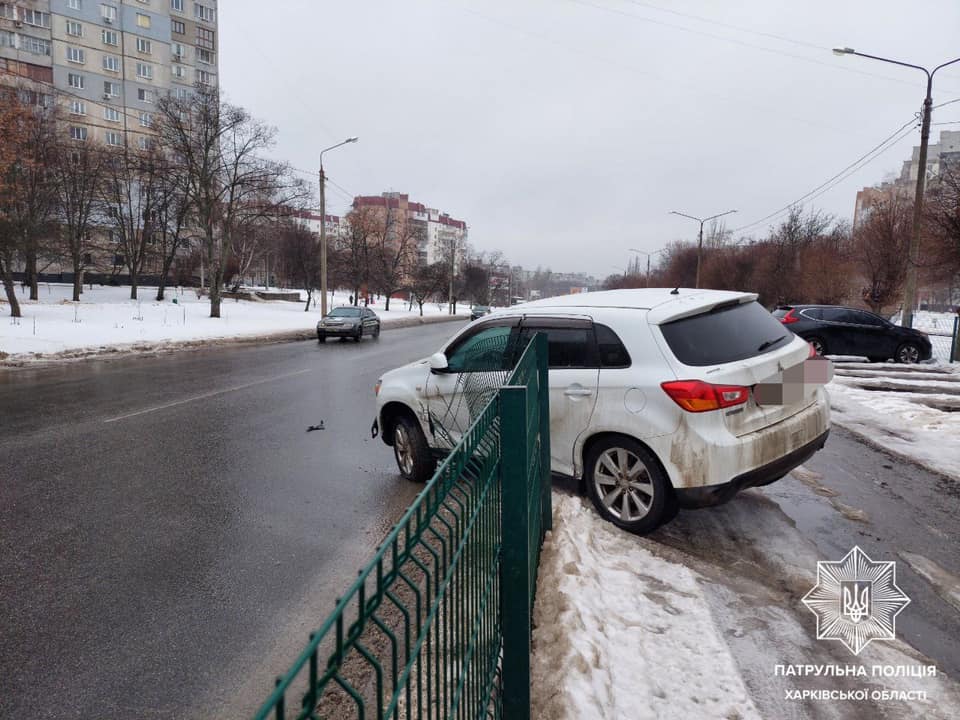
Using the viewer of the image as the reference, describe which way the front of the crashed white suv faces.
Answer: facing away from the viewer and to the left of the viewer

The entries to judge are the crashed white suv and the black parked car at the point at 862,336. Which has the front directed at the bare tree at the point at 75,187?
the crashed white suv

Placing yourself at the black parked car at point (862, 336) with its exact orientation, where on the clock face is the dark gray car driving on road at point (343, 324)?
the dark gray car driving on road at point (343, 324) is roughly at 6 o'clock from the black parked car at point (862, 336).

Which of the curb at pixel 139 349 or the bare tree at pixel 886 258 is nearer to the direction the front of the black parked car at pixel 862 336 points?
the bare tree

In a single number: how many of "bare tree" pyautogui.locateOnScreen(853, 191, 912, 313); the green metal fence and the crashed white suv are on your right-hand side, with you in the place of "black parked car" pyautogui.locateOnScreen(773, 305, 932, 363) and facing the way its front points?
2

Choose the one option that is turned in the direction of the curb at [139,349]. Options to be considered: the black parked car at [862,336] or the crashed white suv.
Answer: the crashed white suv

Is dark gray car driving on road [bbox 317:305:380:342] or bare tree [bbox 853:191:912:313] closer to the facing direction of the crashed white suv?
the dark gray car driving on road

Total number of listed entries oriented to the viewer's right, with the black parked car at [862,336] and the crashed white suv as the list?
1

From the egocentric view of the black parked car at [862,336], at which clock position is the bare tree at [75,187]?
The bare tree is roughly at 6 o'clock from the black parked car.

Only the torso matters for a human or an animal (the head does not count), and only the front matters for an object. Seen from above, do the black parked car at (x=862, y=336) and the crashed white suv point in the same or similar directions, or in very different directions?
very different directions

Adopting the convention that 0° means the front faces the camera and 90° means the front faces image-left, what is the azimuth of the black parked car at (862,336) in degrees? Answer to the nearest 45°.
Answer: approximately 270°

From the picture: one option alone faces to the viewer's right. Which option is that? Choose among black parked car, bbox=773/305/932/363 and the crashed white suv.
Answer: the black parked car

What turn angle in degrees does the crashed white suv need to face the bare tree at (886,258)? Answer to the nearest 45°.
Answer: approximately 90° to its right

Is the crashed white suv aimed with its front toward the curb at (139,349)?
yes
